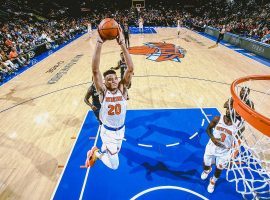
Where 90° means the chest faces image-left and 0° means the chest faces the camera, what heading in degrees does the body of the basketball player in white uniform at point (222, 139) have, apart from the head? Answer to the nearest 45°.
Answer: approximately 0°

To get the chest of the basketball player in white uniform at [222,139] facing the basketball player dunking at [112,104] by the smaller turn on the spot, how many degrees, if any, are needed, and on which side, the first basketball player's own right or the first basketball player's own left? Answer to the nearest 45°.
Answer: approximately 45° to the first basketball player's own right
